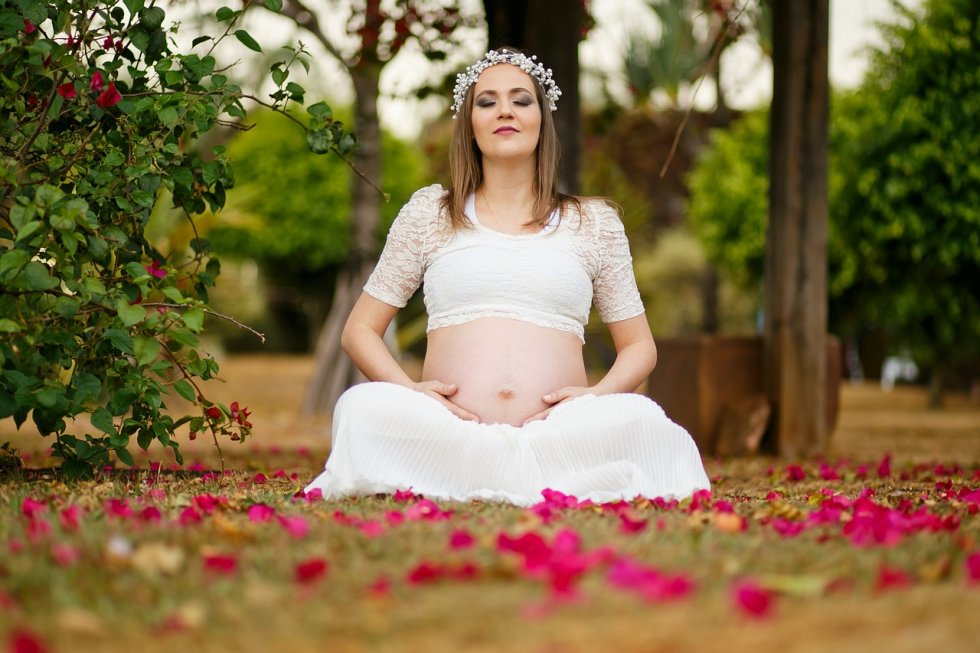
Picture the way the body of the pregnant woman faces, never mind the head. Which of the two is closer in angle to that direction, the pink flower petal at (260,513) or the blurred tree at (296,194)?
the pink flower petal

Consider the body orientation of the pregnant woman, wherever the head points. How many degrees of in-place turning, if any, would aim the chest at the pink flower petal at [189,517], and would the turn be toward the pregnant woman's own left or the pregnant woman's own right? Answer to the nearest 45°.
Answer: approximately 45° to the pregnant woman's own right

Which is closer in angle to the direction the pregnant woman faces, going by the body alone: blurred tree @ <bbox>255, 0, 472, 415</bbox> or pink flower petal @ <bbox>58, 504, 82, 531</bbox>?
the pink flower petal

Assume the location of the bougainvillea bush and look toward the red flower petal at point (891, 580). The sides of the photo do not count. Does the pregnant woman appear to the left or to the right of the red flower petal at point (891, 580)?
left

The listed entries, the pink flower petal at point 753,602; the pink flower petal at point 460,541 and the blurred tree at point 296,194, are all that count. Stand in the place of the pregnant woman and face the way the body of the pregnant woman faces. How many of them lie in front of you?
2

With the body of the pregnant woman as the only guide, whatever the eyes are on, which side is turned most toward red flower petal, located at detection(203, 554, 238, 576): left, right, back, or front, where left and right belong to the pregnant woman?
front

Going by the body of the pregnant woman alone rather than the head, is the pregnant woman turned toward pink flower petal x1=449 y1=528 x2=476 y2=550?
yes

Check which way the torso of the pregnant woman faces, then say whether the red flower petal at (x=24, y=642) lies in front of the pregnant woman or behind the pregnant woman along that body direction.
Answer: in front

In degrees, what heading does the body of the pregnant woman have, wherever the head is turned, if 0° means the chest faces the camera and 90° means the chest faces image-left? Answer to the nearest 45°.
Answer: approximately 0°

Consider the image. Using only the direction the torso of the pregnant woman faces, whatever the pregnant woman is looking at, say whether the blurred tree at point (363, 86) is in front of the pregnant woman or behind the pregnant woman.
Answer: behind

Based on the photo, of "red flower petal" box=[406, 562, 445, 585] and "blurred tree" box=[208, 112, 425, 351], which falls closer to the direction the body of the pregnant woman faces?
the red flower petal

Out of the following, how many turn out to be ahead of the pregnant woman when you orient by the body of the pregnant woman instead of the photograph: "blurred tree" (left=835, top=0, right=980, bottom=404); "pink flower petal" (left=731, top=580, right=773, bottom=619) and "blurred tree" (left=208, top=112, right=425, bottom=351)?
1

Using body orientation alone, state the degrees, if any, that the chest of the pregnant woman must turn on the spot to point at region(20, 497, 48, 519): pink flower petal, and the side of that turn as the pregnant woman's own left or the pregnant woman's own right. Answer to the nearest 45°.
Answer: approximately 45° to the pregnant woman's own right

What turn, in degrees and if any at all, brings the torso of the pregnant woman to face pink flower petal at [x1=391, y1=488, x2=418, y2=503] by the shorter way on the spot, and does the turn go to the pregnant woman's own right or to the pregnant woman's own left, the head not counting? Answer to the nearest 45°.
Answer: approximately 45° to the pregnant woman's own right
